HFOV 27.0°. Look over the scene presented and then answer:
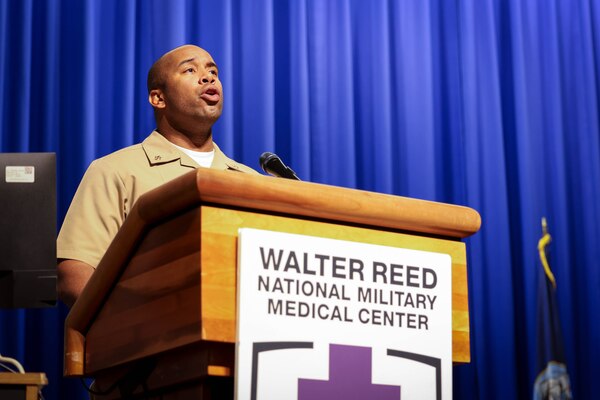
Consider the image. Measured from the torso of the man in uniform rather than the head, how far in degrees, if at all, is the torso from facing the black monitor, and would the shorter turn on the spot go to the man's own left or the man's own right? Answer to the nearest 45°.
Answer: approximately 135° to the man's own right

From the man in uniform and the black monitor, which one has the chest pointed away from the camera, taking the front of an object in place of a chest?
the black monitor

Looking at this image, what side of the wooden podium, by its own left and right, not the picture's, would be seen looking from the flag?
left

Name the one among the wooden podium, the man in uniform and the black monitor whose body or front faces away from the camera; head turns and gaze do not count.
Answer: the black monitor

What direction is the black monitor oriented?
away from the camera

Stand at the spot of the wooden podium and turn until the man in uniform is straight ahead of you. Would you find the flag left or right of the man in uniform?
right

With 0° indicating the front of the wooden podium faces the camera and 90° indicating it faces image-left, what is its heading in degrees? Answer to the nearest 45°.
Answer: approximately 315°

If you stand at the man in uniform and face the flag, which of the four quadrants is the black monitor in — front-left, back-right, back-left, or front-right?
back-left

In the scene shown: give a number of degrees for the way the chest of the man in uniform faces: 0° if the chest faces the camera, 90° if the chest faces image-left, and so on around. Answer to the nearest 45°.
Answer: approximately 315°

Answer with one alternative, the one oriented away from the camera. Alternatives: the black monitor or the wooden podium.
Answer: the black monitor

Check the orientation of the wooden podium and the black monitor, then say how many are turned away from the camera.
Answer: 1

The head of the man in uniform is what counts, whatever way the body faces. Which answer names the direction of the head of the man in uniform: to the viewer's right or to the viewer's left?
to the viewer's right
